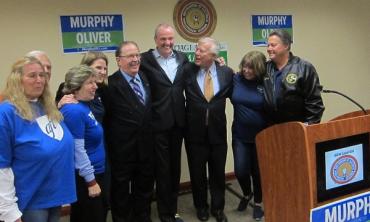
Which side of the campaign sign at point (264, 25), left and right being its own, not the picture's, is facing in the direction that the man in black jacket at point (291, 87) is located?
front

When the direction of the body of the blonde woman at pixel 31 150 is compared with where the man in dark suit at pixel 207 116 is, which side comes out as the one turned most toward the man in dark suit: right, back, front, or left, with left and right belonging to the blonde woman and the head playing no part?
left

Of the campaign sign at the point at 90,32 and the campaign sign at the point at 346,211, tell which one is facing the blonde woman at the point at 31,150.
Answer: the campaign sign at the point at 90,32

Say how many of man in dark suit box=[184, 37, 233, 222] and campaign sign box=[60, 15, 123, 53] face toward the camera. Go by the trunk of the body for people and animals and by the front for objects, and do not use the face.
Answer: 2

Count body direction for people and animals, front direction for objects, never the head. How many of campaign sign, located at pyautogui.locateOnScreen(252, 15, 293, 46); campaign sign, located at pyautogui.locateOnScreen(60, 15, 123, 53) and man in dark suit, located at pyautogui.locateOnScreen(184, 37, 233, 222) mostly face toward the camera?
3

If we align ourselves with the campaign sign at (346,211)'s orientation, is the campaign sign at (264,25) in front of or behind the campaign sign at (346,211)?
behind

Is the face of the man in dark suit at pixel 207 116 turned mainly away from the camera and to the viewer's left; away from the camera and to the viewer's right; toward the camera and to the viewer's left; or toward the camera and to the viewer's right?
toward the camera and to the viewer's left

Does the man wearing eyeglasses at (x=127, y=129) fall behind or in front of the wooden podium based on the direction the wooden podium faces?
behind

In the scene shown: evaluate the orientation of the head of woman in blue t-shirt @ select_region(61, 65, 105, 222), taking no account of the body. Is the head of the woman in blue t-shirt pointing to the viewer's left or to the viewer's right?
to the viewer's right

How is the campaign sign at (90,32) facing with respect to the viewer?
toward the camera

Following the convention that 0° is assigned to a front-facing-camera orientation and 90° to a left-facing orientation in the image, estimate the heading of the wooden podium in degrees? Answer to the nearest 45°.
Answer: approximately 315°

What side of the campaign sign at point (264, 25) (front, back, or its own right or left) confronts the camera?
front

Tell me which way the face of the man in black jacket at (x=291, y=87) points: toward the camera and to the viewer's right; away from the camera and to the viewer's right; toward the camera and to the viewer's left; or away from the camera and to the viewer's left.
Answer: toward the camera and to the viewer's left
